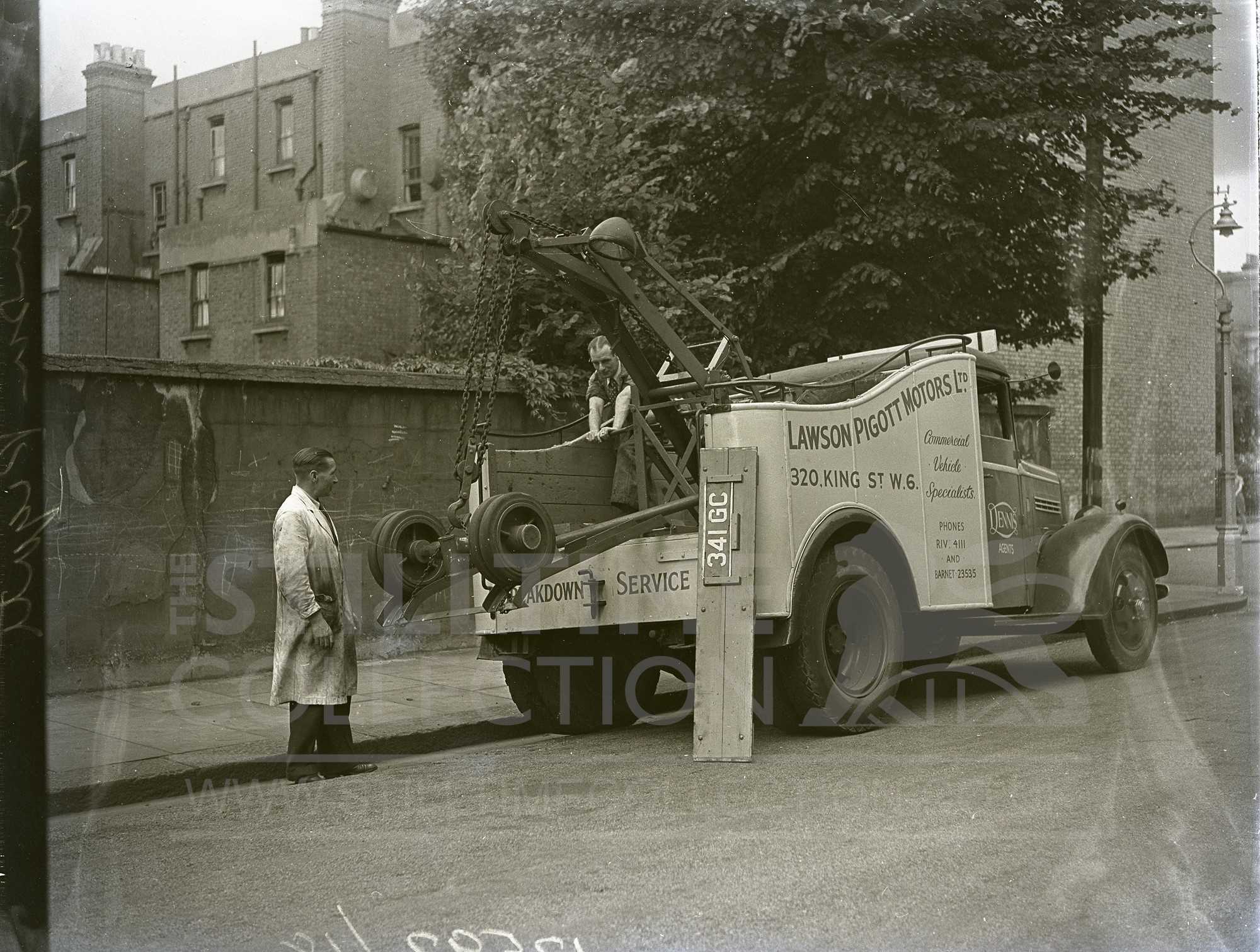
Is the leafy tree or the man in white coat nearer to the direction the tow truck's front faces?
the leafy tree

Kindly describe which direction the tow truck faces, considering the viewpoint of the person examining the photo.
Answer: facing away from the viewer and to the right of the viewer

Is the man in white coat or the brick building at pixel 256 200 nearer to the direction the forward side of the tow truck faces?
the brick building

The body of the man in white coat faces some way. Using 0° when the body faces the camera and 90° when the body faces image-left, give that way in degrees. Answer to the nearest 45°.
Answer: approximately 270°

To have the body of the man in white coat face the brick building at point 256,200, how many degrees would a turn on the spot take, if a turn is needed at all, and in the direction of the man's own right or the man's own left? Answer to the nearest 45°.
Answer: approximately 90° to the man's own left

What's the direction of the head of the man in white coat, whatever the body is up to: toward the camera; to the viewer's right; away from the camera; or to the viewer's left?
to the viewer's right
